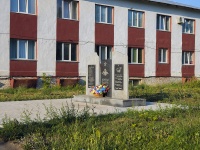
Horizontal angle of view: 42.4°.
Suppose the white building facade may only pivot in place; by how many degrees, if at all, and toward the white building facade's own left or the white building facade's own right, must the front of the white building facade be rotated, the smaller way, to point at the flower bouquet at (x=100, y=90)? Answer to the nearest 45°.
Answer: approximately 45° to the white building facade's own right

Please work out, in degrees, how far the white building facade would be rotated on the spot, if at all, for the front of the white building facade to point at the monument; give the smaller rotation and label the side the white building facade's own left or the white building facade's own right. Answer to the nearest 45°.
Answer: approximately 45° to the white building facade's own right

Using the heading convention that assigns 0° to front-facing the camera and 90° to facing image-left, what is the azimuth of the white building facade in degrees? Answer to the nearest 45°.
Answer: approximately 315°
